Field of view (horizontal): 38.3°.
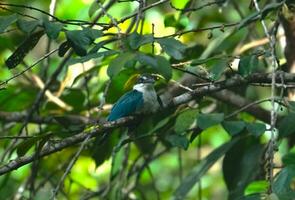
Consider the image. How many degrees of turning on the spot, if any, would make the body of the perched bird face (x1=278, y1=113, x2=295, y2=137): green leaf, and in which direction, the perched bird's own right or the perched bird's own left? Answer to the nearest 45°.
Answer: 0° — it already faces it

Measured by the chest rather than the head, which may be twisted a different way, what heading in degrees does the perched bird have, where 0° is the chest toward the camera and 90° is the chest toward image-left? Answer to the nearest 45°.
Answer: approximately 315°

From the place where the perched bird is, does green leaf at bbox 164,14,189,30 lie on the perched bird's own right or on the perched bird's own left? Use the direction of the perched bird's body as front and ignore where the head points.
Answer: on the perched bird's own left

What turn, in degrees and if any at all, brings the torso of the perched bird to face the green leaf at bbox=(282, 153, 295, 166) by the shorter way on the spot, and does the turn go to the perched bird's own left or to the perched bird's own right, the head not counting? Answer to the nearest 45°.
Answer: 0° — it already faces it

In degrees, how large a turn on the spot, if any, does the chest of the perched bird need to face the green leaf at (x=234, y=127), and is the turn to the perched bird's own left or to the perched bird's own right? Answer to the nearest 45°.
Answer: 0° — it already faces it

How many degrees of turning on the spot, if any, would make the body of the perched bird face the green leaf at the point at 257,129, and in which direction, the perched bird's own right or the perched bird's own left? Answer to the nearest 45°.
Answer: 0° — it already faces it
